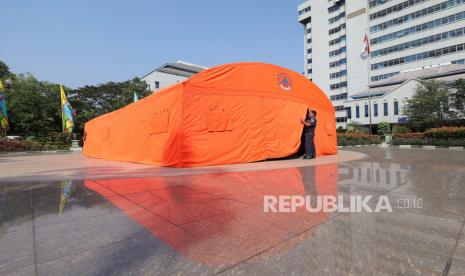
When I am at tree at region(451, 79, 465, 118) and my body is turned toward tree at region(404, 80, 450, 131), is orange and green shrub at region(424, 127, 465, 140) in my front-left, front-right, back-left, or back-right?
front-left

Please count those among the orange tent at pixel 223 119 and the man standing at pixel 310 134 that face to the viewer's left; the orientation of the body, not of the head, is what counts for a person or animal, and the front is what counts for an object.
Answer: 1

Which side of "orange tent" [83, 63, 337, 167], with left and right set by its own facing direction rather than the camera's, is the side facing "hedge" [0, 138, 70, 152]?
back

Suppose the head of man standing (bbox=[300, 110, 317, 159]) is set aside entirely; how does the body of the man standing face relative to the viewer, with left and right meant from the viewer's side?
facing to the left of the viewer

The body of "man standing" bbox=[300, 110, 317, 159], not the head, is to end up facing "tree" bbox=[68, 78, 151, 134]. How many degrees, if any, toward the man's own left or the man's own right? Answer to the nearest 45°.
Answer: approximately 45° to the man's own right

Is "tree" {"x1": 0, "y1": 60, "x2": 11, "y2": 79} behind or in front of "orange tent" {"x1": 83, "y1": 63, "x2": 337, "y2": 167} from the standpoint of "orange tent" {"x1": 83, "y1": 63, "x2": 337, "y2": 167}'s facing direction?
behind

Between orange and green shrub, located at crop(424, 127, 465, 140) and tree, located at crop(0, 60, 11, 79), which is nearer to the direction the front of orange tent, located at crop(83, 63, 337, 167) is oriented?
the orange and green shrub

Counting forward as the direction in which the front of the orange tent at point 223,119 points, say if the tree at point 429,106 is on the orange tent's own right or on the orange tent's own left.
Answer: on the orange tent's own left

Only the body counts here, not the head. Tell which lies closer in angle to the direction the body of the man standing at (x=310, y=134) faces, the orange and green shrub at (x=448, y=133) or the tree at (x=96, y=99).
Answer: the tree

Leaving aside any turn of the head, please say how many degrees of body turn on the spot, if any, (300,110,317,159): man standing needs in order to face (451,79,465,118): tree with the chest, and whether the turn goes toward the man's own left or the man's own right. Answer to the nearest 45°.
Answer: approximately 135° to the man's own right

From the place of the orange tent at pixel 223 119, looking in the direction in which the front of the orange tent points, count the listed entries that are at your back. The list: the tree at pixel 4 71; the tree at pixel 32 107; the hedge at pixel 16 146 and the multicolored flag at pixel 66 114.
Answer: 4

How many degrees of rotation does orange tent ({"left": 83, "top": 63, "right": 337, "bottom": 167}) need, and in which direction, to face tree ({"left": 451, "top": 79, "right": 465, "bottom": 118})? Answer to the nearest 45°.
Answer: approximately 90° to its left
